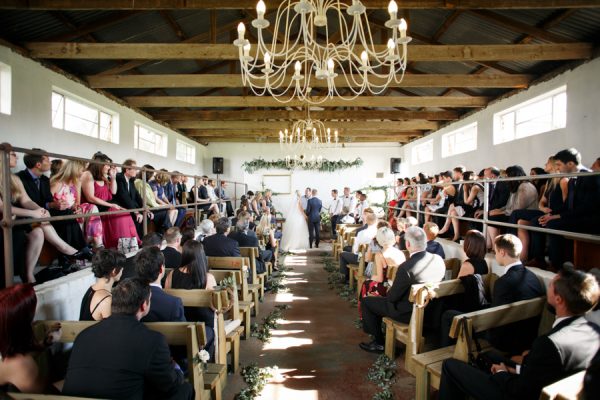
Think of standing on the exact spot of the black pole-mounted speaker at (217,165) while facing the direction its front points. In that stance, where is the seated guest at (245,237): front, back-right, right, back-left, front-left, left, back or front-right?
front

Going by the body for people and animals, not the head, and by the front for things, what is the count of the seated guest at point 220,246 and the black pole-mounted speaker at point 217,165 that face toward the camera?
1

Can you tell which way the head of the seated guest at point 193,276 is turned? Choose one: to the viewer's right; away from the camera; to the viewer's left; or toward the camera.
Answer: away from the camera

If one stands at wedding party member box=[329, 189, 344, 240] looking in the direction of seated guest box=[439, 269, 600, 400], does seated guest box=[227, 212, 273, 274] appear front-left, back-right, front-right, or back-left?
front-right

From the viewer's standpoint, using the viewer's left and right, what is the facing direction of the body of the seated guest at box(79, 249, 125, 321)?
facing away from the viewer and to the right of the viewer

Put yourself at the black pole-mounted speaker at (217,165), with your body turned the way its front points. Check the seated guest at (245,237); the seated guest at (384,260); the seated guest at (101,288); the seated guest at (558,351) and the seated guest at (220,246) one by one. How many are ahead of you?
5

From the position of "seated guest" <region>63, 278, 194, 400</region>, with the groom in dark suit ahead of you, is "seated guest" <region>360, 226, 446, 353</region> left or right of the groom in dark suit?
right

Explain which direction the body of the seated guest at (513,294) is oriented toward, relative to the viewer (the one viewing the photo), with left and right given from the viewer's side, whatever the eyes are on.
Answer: facing away from the viewer and to the left of the viewer

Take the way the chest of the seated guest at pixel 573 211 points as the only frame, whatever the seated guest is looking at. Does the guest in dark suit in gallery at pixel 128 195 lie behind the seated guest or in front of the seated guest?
in front

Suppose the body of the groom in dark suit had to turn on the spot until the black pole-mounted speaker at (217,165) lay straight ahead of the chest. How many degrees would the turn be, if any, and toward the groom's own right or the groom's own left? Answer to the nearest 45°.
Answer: approximately 45° to the groom's own left

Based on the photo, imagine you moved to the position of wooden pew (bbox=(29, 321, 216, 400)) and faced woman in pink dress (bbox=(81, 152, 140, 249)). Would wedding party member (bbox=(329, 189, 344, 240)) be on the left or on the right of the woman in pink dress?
right

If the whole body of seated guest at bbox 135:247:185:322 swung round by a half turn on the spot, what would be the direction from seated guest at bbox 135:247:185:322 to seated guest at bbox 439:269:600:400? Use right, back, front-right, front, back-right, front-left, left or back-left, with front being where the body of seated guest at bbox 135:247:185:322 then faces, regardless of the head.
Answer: left

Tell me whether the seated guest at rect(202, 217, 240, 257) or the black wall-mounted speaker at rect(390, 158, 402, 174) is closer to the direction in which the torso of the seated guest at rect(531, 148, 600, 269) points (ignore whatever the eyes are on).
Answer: the seated guest

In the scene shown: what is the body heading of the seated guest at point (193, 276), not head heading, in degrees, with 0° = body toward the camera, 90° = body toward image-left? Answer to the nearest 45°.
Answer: approximately 225°

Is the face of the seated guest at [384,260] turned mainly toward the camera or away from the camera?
away from the camera

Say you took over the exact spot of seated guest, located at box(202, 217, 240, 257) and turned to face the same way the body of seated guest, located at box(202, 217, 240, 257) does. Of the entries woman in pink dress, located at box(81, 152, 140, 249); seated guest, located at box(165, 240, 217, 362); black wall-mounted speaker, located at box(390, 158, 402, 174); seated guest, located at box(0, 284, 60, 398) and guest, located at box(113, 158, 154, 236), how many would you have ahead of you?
1

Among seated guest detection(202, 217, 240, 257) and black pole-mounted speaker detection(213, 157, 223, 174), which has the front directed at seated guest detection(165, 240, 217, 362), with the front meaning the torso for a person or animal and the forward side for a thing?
the black pole-mounted speaker
